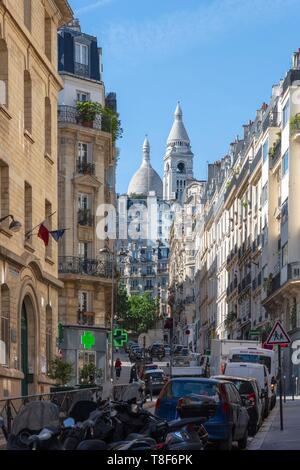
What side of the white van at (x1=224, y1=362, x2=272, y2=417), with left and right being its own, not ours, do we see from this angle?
back

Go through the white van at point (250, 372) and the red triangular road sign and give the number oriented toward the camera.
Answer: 1

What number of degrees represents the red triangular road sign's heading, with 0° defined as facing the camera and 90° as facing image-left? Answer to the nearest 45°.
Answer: approximately 0°

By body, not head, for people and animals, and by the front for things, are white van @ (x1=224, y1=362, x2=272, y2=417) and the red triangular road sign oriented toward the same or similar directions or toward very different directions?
very different directions

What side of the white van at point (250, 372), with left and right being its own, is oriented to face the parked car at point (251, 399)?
back

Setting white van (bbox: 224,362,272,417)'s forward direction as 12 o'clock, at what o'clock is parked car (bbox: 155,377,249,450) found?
The parked car is roughly at 6 o'clock from the white van.

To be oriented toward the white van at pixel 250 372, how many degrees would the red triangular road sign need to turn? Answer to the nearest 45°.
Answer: approximately 180°

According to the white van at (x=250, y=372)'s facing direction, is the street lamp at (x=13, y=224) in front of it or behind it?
behind

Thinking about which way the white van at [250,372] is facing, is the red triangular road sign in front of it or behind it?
behind
